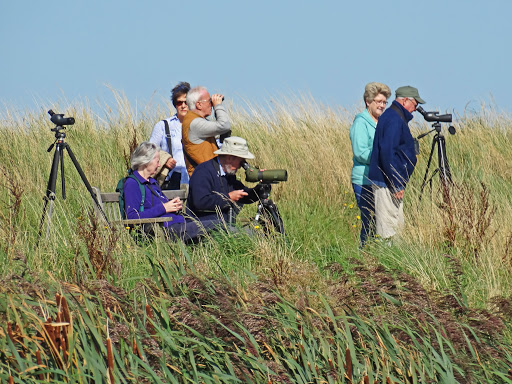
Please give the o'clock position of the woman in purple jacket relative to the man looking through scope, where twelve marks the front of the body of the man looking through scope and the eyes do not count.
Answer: The woman in purple jacket is roughly at 6 o'clock from the man looking through scope.

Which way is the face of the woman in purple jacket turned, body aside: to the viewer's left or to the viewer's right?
to the viewer's right

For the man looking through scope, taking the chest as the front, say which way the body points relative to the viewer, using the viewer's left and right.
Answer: facing to the right of the viewer

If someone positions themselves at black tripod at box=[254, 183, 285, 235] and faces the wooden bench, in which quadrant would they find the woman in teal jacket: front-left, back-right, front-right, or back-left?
back-right

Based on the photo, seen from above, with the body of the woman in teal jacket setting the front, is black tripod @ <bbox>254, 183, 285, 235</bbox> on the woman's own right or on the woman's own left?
on the woman's own right

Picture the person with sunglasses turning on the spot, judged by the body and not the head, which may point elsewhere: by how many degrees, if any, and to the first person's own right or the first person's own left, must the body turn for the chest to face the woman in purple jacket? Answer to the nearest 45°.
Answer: approximately 45° to the first person's own right

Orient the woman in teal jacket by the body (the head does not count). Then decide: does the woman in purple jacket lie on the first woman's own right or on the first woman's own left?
on the first woman's own right

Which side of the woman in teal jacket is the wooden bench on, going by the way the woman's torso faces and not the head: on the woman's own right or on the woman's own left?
on the woman's own right

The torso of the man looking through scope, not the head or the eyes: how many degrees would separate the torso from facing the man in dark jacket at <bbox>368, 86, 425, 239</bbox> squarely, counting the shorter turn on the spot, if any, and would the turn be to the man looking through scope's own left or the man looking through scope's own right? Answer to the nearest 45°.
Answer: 0° — they already face them
